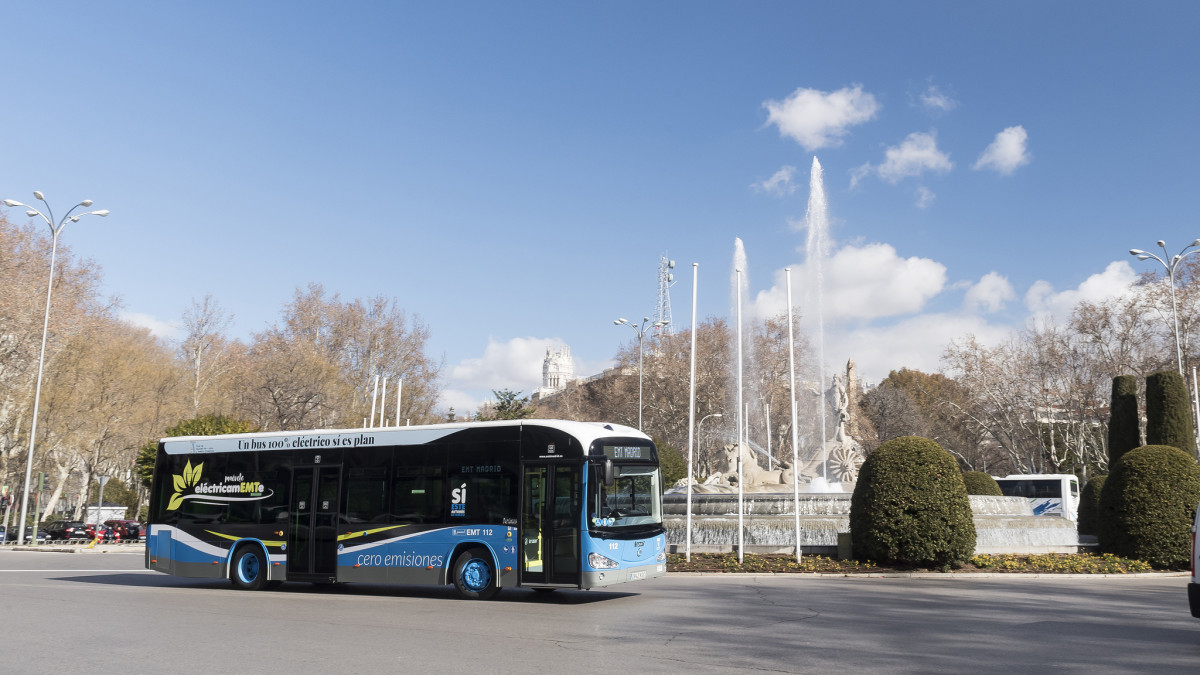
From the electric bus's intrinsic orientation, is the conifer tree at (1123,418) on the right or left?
on its left

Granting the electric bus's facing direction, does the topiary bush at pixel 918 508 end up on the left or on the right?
on its left

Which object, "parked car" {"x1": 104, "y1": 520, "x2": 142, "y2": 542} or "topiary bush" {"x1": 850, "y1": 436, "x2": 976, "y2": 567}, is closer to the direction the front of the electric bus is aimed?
the topiary bush

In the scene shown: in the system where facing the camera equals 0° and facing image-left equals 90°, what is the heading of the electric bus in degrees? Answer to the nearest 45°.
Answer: approximately 315°

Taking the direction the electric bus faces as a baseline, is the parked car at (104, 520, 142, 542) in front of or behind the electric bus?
behind

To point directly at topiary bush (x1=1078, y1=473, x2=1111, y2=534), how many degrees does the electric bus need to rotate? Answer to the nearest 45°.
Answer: approximately 90° to its left

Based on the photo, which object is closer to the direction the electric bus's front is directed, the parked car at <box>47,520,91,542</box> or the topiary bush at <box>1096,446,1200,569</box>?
the topiary bush

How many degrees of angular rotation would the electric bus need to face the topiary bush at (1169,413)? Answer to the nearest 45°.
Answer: approximately 90° to its left

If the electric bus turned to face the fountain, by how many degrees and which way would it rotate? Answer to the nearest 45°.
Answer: approximately 90° to its left
